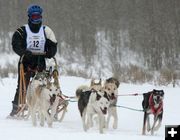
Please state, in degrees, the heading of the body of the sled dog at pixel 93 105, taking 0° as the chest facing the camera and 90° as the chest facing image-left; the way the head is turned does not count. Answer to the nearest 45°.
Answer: approximately 315°

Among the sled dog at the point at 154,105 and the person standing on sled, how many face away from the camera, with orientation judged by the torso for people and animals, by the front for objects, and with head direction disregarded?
0

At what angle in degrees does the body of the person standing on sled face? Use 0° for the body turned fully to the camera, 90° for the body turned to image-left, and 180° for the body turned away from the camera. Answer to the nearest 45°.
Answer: approximately 0°

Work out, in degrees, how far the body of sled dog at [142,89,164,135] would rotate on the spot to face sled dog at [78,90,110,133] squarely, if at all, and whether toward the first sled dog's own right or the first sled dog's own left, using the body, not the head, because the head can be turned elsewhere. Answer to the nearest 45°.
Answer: approximately 90° to the first sled dog's own right

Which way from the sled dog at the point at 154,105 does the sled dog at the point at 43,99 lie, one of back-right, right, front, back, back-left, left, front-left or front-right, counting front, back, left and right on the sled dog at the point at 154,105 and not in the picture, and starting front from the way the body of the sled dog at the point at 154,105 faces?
back-right

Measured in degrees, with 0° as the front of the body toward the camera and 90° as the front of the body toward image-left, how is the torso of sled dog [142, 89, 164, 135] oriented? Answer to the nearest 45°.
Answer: approximately 315°

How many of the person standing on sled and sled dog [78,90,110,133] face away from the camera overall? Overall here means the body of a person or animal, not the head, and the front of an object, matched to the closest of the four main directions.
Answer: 0
